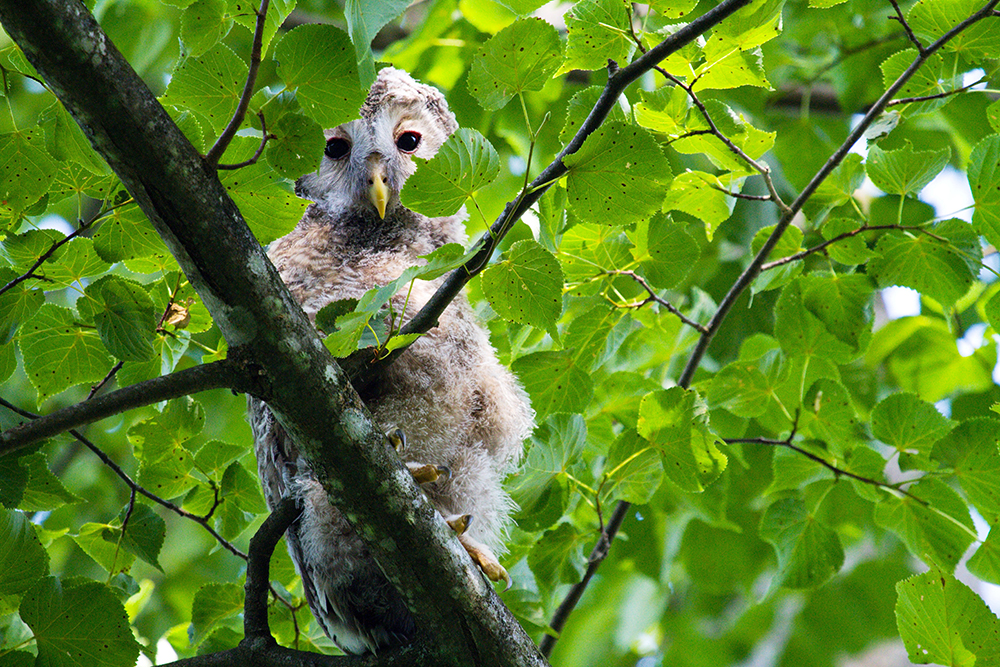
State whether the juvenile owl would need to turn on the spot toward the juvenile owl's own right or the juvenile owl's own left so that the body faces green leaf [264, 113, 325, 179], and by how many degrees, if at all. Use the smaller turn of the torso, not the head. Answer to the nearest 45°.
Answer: approximately 45° to the juvenile owl's own right

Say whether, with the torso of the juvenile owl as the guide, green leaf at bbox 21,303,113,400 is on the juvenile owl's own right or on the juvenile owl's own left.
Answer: on the juvenile owl's own right

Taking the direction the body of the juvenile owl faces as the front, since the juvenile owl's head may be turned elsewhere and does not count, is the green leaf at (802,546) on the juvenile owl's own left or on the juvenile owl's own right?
on the juvenile owl's own left

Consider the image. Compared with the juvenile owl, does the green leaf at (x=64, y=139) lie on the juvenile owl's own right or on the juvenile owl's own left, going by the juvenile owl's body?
on the juvenile owl's own right

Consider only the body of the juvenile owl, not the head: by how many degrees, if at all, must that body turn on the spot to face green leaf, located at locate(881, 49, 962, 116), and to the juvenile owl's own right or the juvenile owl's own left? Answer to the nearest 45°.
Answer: approximately 45° to the juvenile owl's own left

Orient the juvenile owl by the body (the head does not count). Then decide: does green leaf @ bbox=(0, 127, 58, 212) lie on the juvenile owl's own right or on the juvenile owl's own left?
on the juvenile owl's own right

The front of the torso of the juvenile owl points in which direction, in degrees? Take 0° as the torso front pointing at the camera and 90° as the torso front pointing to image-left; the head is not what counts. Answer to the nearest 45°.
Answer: approximately 315°
